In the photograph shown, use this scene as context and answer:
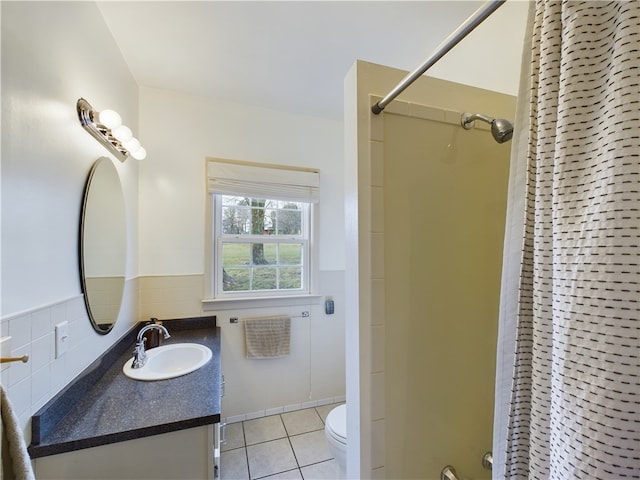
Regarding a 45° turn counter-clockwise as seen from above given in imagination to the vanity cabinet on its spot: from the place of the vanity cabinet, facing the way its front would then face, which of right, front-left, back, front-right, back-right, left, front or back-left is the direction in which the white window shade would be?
front

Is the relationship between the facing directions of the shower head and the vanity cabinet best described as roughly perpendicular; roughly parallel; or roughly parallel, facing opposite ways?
roughly perpendicular

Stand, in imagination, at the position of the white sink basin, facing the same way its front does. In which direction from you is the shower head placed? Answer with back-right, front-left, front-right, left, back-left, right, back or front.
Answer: front-right

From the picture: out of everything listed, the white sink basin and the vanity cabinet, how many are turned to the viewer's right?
2

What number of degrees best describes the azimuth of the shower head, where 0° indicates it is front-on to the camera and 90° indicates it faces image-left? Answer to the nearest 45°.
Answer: approximately 315°

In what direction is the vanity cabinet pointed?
to the viewer's right

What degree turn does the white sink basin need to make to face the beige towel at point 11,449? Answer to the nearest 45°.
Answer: approximately 90° to its right

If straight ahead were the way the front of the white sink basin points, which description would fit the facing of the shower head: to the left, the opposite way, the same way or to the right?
to the right

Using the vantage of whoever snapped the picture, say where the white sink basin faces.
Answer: facing to the right of the viewer
